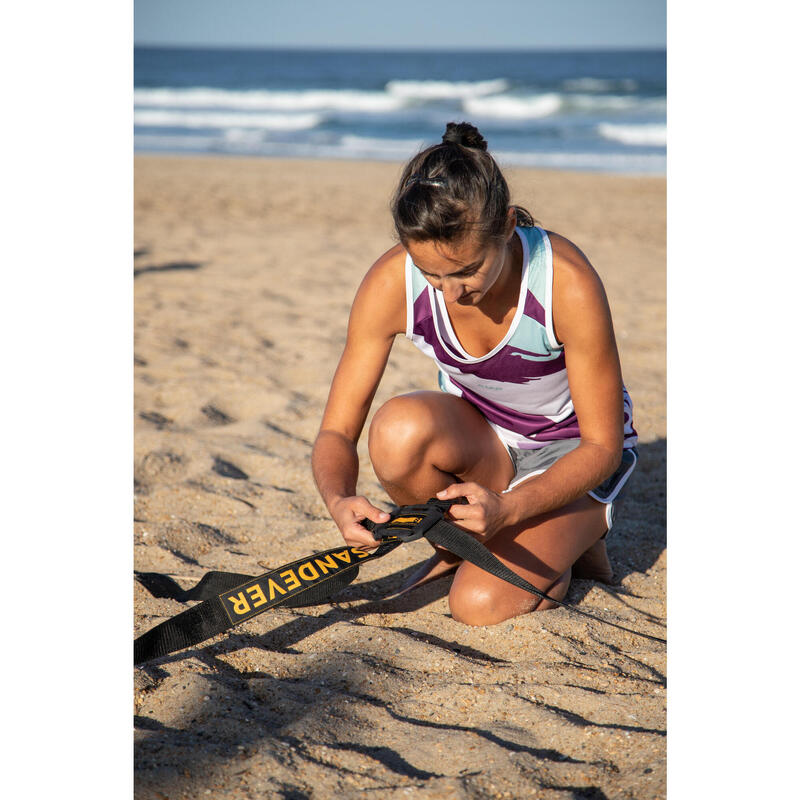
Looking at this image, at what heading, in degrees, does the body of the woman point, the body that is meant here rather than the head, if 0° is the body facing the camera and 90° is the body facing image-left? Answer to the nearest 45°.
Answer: approximately 45°
